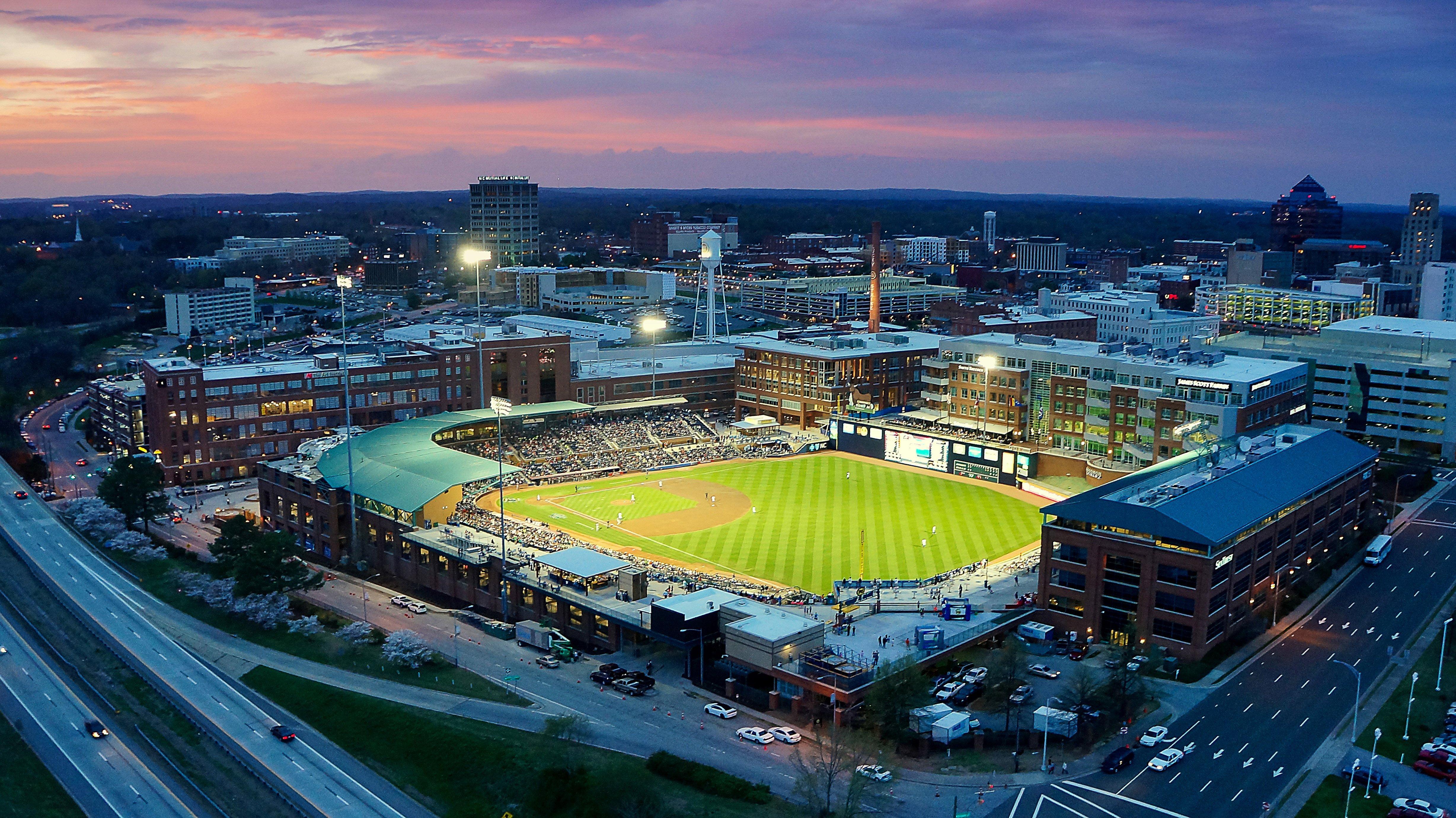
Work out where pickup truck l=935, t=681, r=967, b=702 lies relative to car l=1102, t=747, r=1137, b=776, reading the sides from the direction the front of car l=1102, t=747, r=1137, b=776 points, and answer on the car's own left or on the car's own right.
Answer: on the car's own right

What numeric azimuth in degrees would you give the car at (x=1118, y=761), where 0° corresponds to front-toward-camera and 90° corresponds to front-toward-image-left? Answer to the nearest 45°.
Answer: approximately 45°

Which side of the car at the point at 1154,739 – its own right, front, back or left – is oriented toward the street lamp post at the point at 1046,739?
front

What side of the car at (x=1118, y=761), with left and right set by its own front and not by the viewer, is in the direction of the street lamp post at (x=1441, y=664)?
back

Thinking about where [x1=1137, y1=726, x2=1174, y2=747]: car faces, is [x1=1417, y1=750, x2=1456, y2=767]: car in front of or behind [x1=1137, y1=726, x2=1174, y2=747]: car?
behind

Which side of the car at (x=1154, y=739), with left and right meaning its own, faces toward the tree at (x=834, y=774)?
front

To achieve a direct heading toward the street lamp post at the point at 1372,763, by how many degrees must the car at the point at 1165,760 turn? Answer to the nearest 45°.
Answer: approximately 135° to its left

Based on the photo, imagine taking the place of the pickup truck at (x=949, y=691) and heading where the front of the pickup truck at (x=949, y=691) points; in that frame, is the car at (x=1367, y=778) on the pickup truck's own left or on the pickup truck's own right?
on the pickup truck's own left

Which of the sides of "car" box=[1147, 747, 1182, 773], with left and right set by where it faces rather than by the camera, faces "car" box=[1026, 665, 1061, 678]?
right

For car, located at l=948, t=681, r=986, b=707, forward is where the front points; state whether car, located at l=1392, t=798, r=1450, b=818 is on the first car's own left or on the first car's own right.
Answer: on the first car's own left

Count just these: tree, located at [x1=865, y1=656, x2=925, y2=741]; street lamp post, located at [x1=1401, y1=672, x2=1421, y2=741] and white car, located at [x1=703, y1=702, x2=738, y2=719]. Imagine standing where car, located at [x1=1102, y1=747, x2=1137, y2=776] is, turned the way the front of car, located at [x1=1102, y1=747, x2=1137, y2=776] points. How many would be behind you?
1

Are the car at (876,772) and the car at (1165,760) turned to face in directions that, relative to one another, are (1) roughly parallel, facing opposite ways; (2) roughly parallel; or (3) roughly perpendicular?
roughly perpendicular
